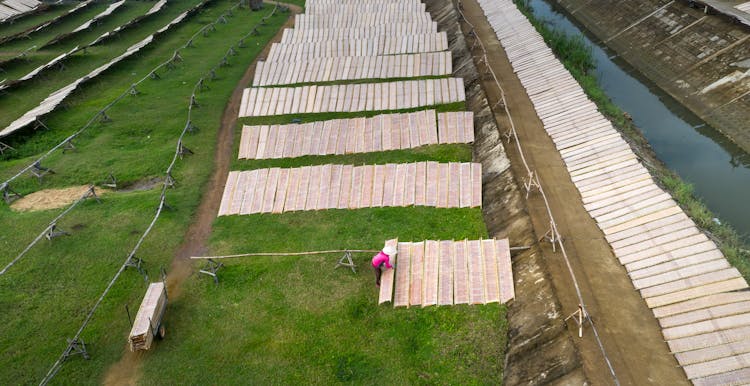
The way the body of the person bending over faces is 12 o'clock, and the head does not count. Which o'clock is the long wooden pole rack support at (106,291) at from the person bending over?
The long wooden pole rack support is roughly at 6 o'clock from the person bending over.

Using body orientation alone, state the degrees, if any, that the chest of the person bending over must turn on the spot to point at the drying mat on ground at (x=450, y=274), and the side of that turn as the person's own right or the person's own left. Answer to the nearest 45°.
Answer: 0° — they already face it

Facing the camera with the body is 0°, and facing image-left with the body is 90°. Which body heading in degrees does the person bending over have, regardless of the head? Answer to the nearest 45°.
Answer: approximately 270°

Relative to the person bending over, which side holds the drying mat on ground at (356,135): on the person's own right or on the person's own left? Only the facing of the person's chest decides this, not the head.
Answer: on the person's own left
